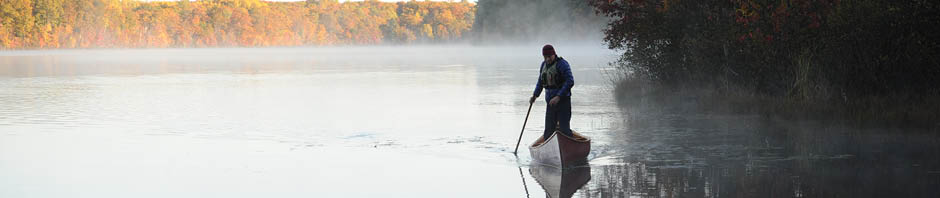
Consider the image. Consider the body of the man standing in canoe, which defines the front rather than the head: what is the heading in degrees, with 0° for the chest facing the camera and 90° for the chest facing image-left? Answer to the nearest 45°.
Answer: approximately 45°
